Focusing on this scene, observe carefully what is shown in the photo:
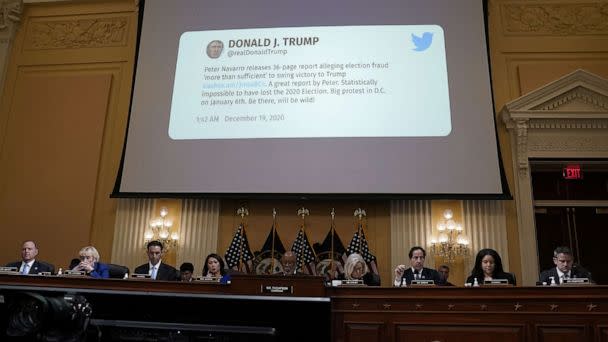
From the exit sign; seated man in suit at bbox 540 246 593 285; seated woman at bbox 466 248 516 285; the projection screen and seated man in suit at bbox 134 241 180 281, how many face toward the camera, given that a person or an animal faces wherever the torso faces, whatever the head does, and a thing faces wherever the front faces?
5

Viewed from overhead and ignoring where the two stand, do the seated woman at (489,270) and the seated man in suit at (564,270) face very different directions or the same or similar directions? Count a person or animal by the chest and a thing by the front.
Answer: same or similar directions

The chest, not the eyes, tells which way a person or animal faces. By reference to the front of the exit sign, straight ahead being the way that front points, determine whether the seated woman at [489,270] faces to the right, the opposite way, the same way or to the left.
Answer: the same way

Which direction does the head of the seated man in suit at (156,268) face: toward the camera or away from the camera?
toward the camera

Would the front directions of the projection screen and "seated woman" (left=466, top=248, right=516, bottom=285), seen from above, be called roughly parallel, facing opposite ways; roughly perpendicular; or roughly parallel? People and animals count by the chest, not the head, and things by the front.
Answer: roughly parallel

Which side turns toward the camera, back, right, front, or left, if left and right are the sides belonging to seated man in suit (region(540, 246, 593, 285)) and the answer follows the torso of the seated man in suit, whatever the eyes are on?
front

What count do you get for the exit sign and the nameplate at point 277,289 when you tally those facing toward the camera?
2

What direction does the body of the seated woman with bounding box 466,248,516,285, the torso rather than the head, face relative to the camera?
toward the camera

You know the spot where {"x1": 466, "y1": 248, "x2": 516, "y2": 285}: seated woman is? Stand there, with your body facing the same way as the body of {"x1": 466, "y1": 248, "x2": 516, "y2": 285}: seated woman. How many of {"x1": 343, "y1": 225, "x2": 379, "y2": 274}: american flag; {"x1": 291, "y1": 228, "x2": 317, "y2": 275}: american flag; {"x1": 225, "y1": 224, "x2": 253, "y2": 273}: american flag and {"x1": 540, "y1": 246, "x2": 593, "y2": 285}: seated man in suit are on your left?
1

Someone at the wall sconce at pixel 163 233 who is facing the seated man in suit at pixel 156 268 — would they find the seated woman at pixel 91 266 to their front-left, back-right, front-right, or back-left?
front-right

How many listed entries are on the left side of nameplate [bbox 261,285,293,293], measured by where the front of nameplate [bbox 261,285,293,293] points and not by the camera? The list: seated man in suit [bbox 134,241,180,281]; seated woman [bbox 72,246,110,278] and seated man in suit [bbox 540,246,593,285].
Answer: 1

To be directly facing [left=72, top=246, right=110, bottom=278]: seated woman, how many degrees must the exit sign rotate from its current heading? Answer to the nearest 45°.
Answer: approximately 45° to its right

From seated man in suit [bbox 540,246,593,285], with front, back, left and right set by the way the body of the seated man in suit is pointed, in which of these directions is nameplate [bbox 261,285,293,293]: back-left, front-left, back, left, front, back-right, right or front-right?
front-right

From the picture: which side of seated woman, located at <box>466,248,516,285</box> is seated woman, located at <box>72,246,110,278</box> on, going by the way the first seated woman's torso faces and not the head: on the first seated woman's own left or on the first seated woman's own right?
on the first seated woman's own right

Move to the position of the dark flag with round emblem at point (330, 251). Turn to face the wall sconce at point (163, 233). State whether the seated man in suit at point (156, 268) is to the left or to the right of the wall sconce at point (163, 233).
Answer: left

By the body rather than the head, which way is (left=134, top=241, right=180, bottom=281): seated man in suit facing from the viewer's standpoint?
toward the camera

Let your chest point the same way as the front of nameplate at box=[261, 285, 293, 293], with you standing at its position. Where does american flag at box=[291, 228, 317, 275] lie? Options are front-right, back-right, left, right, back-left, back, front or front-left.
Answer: back

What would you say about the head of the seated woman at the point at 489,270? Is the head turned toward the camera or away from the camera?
toward the camera
